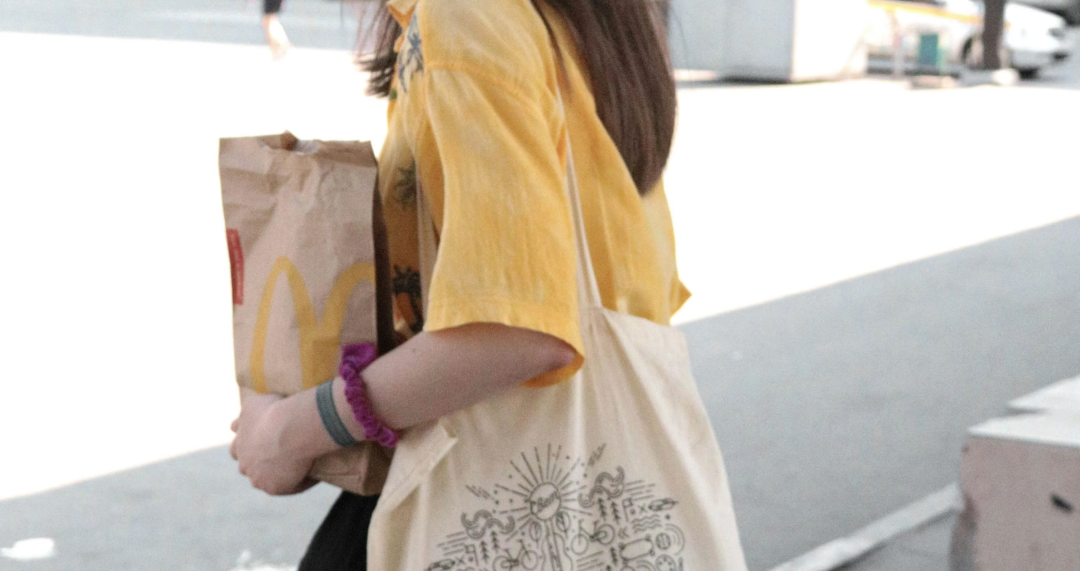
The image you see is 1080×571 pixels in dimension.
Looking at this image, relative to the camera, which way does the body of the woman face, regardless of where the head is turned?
to the viewer's left

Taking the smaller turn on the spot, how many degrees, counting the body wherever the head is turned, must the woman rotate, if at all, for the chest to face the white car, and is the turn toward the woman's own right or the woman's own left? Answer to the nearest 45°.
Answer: approximately 135° to the woman's own right

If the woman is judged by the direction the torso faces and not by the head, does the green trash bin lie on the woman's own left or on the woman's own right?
on the woman's own right

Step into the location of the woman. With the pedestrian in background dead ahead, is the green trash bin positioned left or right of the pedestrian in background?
right

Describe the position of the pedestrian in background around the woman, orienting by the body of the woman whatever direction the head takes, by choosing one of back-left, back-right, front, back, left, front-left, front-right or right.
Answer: right

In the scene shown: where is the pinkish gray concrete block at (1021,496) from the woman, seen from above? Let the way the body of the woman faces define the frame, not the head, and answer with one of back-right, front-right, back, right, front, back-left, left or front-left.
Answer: back-right

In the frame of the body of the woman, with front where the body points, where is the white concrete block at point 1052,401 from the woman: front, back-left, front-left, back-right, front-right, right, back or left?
back-right
